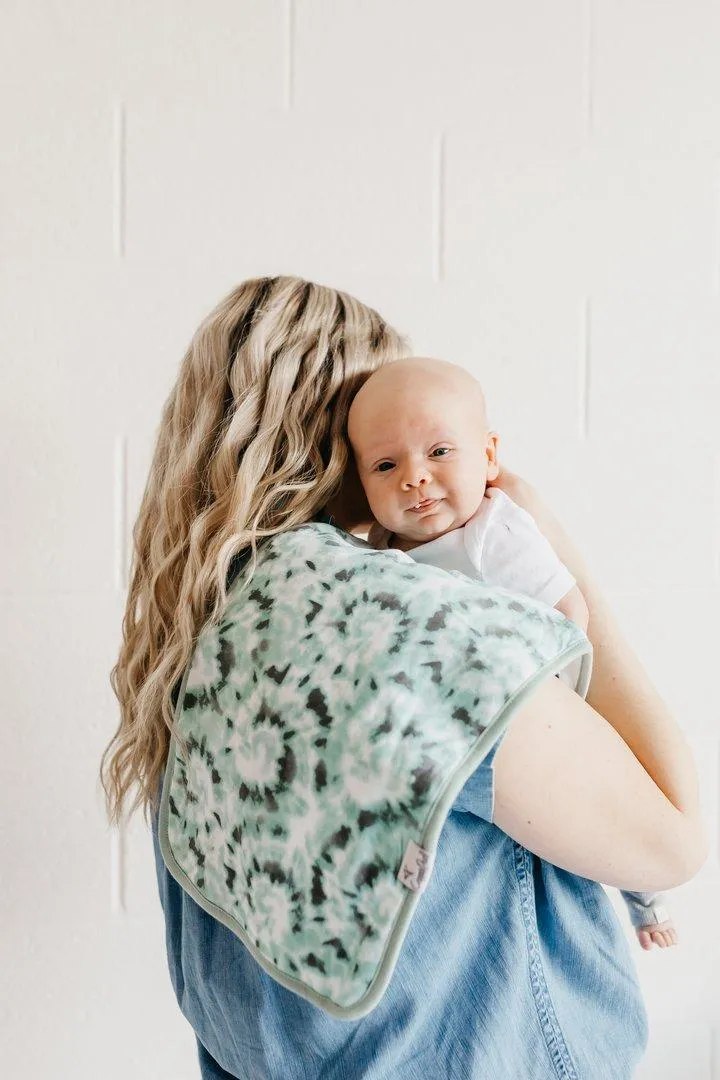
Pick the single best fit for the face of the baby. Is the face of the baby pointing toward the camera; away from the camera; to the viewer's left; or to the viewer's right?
toward the camera

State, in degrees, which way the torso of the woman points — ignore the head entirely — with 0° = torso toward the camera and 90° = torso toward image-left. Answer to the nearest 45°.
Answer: approximately 225°

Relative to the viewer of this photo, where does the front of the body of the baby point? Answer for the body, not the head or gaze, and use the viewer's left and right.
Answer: facing the viewer and to the left of the viewer
